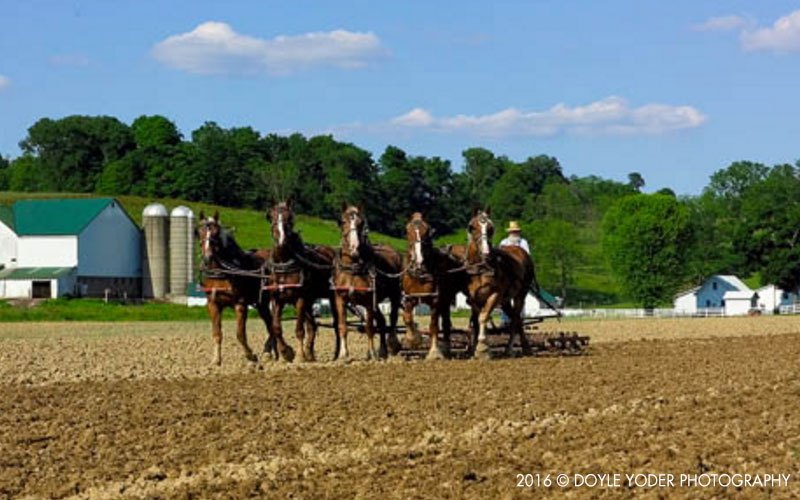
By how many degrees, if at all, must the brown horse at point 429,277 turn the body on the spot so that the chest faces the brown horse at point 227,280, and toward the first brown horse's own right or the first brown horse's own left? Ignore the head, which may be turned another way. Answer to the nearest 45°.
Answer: approximately 45° to the first brown horse's own right

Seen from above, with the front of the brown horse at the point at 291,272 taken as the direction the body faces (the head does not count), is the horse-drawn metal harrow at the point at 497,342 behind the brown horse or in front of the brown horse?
behind

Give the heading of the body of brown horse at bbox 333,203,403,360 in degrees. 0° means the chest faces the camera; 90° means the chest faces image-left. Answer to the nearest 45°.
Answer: approximately 45°

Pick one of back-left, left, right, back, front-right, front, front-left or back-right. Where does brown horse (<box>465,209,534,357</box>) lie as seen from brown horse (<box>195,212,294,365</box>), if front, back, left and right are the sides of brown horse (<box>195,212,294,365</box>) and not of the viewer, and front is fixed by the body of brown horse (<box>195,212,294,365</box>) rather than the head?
back-left

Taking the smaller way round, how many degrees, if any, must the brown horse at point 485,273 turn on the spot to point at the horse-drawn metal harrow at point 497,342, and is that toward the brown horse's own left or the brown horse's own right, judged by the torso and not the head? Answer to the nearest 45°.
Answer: approximately 135° to the brown horse's own right

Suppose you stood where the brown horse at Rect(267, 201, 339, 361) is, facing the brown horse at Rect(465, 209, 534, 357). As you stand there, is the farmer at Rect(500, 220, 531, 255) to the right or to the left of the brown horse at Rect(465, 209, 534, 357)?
left

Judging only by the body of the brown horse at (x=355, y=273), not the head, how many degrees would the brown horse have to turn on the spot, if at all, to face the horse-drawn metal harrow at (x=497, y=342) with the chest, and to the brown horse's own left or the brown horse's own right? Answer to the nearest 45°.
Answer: approximately 180°
